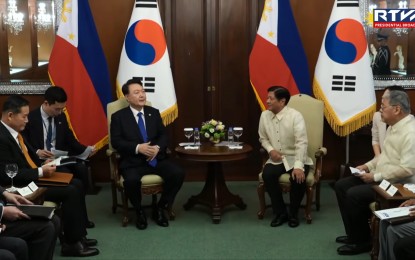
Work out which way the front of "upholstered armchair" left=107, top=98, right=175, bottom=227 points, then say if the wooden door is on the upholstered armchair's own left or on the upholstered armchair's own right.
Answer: on the upholstered armchair's own left

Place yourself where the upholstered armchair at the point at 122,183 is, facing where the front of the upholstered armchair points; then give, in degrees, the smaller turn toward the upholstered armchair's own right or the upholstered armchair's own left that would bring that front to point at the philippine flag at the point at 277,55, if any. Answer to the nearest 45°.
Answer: approximately 90° to the upholstered armchair's own left

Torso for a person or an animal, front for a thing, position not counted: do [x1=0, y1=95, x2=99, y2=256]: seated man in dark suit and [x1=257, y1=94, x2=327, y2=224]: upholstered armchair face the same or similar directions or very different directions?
very different directions

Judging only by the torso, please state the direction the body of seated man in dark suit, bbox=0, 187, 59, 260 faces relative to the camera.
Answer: to the viewer's right

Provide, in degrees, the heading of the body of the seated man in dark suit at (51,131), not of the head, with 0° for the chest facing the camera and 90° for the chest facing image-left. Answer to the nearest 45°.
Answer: approximately 315°

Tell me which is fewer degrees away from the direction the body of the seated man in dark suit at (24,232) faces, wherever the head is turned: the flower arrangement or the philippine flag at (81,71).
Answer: the flower arrangement

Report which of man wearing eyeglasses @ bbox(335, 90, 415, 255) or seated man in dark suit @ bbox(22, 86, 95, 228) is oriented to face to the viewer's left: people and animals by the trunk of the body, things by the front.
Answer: the man wearing eyeglasses

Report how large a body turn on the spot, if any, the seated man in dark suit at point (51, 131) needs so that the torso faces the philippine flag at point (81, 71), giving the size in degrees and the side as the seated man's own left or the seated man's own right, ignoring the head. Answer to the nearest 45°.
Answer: approximately 135° to the seated man's own left

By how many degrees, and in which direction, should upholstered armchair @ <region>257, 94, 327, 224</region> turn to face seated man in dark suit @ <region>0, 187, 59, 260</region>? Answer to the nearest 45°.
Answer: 0° — it already faces them

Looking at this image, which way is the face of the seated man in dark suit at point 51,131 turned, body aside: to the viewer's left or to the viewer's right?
to the viewer's right

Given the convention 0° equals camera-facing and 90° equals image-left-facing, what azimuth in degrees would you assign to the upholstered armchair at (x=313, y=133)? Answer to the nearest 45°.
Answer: approximately 45°

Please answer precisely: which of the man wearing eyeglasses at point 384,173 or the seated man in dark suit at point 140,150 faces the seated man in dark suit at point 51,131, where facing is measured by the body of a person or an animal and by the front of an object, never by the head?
the man wearing eyeglasses

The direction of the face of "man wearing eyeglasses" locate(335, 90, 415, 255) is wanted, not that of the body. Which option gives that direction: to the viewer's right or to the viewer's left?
to the viewer's left

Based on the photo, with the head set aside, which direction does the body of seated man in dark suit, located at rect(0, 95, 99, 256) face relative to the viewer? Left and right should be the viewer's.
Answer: facing to the right of the viewer

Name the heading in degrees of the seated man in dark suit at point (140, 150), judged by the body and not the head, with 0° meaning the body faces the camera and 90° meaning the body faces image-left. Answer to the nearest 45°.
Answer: approximately 315°

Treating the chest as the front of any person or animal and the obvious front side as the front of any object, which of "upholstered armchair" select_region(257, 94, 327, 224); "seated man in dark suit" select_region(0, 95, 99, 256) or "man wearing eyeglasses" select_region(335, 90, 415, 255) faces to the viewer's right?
the seated man in dark suit

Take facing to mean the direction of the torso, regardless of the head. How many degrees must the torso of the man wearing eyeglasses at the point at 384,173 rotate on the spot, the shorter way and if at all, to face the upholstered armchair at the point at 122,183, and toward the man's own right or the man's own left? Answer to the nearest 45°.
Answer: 0° — they already face it
